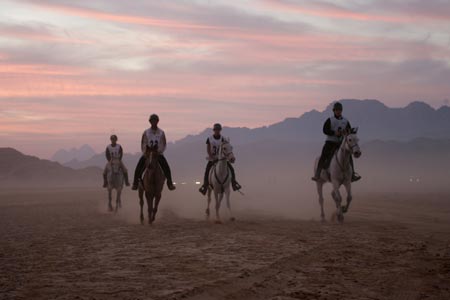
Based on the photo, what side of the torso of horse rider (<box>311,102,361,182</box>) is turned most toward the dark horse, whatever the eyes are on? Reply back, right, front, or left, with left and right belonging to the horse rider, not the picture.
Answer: right

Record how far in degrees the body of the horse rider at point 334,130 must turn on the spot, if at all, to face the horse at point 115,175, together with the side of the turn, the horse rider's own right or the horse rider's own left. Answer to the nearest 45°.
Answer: approximately 135° to the horse rider's own right

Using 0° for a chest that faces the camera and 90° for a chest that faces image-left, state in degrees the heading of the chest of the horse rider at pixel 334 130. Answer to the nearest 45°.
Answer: approximately 0°

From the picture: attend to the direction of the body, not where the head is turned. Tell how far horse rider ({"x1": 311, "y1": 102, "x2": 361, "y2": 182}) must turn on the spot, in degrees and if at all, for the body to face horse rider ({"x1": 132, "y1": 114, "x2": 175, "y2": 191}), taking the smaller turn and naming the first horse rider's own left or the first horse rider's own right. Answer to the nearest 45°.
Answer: approximately 90° to the first horse rider's own right

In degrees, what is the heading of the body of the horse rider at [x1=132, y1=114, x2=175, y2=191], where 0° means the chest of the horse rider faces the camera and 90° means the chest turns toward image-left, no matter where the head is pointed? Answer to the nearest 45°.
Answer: approximately 0°
